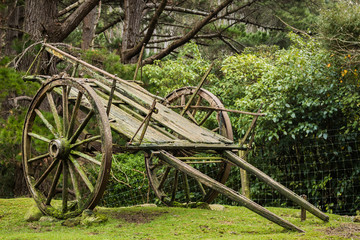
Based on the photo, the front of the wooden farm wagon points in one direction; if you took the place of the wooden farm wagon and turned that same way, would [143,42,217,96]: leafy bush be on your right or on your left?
on your left

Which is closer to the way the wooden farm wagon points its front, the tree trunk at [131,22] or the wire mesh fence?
the wire mesh fence

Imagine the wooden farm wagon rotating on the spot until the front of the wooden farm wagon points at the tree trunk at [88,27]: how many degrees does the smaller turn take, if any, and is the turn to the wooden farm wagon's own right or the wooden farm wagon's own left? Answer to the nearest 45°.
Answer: approximately 135° to the wooden farm wagon's own left

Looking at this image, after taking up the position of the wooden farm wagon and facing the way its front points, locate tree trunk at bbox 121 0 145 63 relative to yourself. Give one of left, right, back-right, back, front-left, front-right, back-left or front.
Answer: back-left

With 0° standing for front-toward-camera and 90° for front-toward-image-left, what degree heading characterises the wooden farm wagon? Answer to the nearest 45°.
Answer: approximately 315°

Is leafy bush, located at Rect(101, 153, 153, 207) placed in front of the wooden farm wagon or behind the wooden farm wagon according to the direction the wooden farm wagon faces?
behind

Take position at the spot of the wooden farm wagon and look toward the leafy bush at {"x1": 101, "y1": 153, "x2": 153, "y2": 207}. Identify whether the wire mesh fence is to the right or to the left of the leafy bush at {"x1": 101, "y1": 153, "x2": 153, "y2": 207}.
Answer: right

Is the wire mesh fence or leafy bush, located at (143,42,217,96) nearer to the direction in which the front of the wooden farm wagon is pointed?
the wire mesh fence

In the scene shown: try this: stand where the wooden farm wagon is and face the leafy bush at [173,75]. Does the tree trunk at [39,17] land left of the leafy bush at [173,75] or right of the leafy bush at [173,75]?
left

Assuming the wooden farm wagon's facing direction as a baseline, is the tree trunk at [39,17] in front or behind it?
behind
